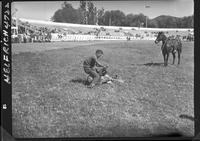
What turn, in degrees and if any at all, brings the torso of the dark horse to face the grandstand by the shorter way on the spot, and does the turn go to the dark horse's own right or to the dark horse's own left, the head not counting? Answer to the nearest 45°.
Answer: approximately 45° to the dark horse's own right

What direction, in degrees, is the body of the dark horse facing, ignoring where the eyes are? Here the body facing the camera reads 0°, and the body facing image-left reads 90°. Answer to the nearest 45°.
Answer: approximately 45°
